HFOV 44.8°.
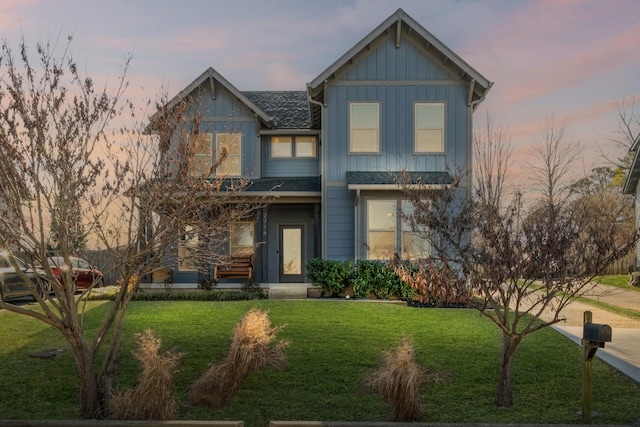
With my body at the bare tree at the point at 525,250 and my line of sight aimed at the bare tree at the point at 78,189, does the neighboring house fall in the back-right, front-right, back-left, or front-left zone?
back-right

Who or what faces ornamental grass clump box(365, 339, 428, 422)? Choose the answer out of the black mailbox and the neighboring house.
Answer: the neighboring house

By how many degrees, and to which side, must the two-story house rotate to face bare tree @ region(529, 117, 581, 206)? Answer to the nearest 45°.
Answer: approximately 135° to its left

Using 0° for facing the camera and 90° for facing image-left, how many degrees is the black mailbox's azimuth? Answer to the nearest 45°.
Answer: approximately 315°

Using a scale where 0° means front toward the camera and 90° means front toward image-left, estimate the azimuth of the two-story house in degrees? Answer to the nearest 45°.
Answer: approximately 0°

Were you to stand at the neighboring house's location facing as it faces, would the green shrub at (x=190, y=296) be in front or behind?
in front

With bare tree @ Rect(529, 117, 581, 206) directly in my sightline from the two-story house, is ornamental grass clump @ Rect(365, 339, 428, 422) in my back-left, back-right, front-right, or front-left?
back-right

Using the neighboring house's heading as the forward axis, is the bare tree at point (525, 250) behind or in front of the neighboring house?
in front

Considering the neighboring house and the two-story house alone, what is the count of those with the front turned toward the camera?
2
